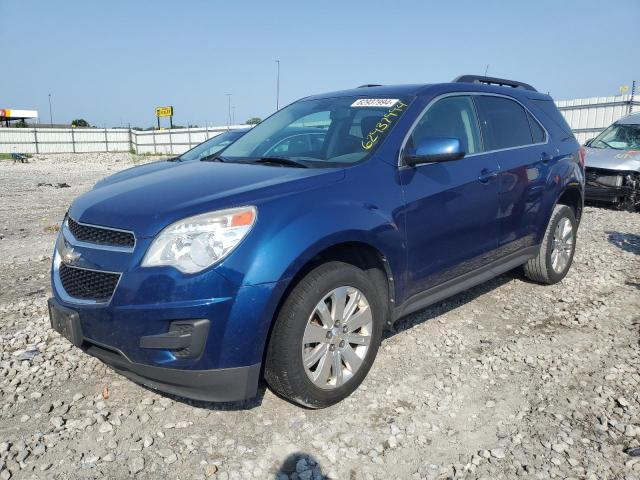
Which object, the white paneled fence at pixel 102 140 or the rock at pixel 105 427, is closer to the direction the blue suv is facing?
the rock

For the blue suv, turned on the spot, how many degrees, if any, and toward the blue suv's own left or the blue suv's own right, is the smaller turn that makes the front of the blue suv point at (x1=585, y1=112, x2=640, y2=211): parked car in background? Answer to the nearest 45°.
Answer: approximately 180°

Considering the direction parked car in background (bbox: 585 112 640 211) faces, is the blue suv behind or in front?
in front

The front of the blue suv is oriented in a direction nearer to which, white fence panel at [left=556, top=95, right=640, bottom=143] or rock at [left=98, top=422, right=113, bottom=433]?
the rock

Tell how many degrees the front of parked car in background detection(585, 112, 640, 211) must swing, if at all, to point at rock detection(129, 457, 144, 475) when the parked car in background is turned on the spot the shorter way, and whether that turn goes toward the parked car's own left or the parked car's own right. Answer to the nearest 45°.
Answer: approximately 45° to the parked car's own left

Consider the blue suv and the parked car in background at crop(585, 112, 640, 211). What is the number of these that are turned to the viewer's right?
0

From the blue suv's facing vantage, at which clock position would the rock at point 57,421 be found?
The rock is roughly at 1 o'clock from the blue suv.

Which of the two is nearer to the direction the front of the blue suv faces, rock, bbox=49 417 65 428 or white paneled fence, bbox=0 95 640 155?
the rock

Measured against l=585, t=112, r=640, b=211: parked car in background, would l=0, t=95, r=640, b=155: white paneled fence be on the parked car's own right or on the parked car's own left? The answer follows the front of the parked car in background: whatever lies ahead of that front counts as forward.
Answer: on the parked car's own right

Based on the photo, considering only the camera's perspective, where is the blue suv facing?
facing the viewer and to the left of the viewer

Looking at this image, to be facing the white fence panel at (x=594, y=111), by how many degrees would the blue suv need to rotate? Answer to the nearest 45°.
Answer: approximately 180°
